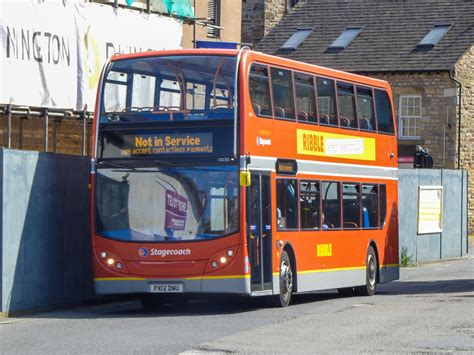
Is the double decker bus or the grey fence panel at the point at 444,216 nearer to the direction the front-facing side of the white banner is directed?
the double decker bus

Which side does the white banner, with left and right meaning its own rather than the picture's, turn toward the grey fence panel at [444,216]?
left

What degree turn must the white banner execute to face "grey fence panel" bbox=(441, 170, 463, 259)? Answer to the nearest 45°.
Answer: approximately 90° to its left

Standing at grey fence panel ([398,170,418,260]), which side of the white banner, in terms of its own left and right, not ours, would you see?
left

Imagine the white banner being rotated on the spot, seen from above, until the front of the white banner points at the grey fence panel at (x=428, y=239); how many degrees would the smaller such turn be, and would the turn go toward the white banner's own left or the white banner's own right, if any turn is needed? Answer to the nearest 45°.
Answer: approximately 90° to the white banner's own left

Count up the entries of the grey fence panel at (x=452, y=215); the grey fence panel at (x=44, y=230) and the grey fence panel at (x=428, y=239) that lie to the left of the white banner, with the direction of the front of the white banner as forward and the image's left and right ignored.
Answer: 2

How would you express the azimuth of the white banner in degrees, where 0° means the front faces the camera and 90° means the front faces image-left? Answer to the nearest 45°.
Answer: approximately 315°
